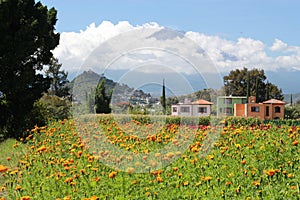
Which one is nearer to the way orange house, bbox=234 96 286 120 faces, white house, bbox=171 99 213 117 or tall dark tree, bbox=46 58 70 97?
the tall dark tree

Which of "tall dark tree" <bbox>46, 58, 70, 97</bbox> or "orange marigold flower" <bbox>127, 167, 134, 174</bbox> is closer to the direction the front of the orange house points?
the orange marigold flower

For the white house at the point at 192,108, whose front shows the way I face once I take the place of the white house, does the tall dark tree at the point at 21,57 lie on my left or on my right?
on my right

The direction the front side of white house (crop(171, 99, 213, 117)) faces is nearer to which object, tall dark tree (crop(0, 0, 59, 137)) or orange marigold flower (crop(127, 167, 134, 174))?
the orange marigold flower

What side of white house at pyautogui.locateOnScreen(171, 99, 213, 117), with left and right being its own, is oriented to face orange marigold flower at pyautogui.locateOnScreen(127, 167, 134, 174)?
front

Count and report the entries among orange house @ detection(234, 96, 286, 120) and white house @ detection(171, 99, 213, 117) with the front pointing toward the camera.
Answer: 2

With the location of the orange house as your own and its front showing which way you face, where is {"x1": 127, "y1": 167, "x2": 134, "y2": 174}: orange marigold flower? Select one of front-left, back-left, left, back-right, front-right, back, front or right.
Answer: front

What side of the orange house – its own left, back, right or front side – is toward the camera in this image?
front

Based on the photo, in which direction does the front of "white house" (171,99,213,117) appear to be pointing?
toward the camera

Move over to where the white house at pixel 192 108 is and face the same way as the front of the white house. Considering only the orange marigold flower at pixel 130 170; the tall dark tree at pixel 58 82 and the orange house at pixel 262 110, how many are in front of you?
2

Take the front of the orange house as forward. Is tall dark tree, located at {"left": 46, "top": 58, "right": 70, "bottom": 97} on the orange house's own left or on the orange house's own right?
on the orange house's own right

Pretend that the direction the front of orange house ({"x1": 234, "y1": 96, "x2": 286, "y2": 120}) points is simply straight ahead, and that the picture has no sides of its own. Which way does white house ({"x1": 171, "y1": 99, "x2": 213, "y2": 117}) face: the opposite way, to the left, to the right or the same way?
the same way
